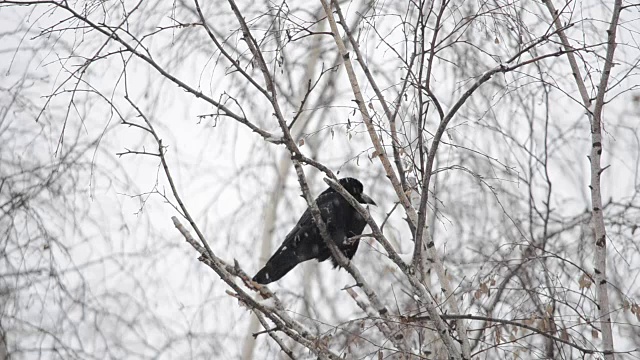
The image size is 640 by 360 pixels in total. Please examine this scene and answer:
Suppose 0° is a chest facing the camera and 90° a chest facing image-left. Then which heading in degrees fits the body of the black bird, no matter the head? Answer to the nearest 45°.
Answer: approximately 270°
